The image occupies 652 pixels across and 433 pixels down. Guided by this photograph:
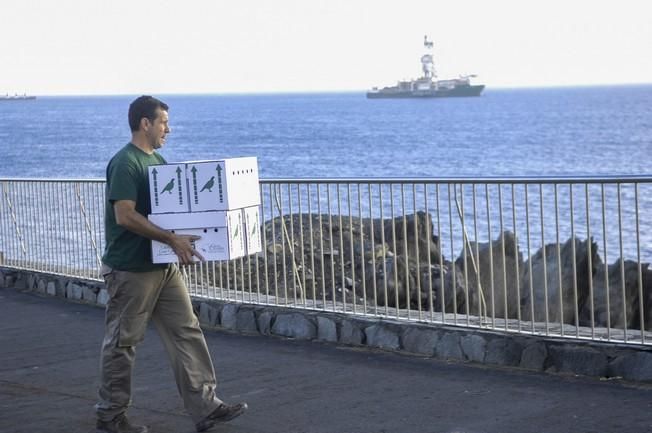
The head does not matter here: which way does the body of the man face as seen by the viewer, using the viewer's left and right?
facing to the right of the viewer

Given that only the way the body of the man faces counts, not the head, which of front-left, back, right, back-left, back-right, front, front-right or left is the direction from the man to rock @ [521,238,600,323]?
front-left

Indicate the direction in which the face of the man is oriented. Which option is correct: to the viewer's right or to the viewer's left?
to the viewer's right

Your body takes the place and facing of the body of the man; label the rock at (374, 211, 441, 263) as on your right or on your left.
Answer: on your left
